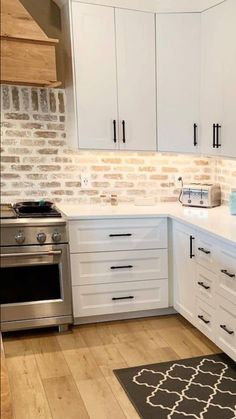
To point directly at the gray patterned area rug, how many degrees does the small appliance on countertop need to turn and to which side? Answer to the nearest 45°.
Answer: approximately 45° to its left

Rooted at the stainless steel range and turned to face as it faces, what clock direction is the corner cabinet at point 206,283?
The corner cabinet is roughly at 10 o'clock from the stainless steel range.

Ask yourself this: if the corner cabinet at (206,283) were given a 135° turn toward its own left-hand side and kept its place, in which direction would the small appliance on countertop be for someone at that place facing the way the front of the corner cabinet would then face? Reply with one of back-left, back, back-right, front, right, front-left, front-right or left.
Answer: left

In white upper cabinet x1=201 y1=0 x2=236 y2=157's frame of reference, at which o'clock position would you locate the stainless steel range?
The stainless steel range is roughly at 1 o'clock from the white upper cabinet.

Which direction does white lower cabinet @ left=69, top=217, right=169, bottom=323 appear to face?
toward the camera

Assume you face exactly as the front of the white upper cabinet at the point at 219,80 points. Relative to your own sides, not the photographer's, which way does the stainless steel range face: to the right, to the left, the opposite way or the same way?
to the left

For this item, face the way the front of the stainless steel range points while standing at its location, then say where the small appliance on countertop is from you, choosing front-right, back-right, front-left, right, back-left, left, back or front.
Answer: left

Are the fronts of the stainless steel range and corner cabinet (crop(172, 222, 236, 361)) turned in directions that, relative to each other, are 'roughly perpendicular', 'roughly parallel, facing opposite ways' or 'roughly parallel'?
roughly perpendicular

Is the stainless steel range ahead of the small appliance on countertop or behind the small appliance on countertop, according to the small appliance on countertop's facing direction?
ahead

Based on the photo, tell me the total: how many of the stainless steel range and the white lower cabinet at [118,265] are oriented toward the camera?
2

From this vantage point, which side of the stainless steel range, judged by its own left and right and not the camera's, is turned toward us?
front

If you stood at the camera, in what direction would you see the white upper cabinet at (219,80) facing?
facing the viewer and to the left of the viewer

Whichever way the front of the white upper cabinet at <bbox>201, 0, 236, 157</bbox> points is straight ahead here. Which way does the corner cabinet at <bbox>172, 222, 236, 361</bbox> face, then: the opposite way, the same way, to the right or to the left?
the same way

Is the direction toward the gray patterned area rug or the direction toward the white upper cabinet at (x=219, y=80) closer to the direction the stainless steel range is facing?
the gray patterned area rug
